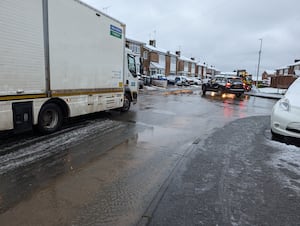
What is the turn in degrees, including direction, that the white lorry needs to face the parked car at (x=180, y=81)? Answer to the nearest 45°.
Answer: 0° — it already faces it

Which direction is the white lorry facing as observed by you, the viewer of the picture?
facing away from the viewer and to the right of the viewer

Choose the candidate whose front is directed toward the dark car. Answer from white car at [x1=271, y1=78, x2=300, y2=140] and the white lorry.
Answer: the white lorry

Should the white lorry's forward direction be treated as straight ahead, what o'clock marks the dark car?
The dark car is roughly at 12 o'clock from the white lorry.

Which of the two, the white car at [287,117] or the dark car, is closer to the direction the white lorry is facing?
the dark car

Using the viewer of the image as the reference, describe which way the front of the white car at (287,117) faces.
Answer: facing the viewer and to the left of the viewer

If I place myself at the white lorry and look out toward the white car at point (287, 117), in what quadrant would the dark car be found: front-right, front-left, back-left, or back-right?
front-left

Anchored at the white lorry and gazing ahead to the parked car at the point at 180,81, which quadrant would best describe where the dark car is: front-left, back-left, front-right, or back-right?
front-right

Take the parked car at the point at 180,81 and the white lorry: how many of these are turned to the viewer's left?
0
